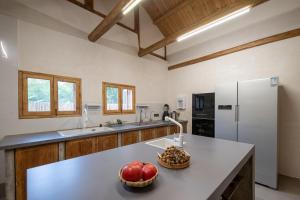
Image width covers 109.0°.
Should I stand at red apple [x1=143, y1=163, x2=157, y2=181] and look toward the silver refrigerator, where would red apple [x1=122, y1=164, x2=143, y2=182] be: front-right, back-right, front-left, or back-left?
back-left

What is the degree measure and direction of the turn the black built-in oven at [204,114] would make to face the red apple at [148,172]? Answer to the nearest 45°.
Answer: approximately 45° to its left

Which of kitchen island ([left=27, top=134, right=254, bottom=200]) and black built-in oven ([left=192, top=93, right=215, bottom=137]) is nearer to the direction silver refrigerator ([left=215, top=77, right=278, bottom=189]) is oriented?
the kitchen island

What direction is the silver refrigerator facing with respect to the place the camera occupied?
facing the viewer and to the left of the viewer

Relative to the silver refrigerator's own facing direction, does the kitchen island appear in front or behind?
in front

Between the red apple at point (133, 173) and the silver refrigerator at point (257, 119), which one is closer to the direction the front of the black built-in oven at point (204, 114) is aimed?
the red apple

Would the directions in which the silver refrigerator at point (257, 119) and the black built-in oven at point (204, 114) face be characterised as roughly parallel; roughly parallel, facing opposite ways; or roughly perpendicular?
roughly parallel

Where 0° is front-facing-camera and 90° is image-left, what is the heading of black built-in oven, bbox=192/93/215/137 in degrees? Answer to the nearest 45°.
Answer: approximately 45°

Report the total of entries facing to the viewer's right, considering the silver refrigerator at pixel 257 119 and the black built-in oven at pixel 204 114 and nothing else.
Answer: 0
